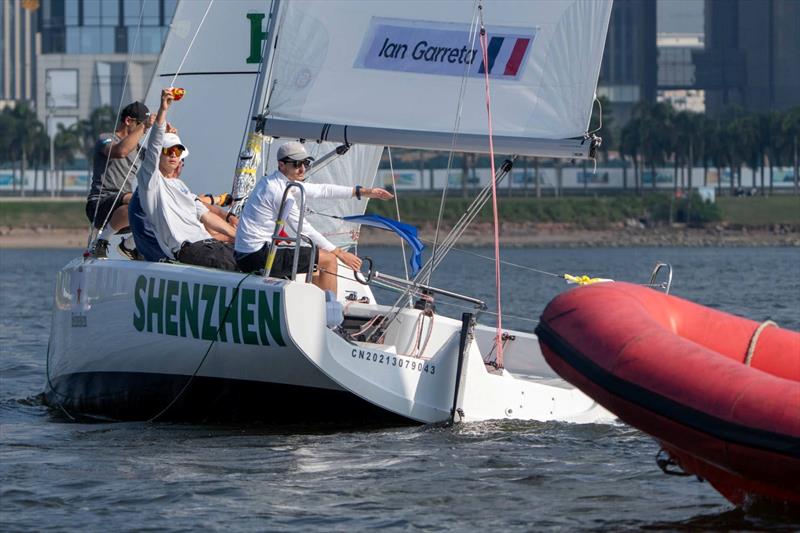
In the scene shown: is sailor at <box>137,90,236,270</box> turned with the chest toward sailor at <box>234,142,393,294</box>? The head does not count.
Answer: yes

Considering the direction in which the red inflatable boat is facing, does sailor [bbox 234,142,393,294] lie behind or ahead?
ahead

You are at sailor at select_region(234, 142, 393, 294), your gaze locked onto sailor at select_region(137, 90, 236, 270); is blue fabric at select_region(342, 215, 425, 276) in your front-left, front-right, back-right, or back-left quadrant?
back-right

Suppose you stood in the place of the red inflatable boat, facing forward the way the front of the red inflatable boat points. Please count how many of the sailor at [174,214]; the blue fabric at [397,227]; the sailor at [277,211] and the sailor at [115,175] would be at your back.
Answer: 0

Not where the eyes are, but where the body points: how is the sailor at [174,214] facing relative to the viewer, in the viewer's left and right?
facing the viewer and to the right of the viewer

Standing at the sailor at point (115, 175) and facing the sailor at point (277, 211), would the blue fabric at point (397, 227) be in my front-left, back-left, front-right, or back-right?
front-left

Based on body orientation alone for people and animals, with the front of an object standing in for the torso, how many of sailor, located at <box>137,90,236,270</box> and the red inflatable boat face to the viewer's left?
1

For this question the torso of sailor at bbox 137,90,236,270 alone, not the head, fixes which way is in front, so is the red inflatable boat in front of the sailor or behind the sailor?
in front

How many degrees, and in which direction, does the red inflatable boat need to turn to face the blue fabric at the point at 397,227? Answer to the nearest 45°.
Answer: approximately 45° to its right

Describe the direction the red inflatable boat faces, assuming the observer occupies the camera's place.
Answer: facing to the left of the viewer

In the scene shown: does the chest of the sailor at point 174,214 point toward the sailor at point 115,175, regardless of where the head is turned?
no
